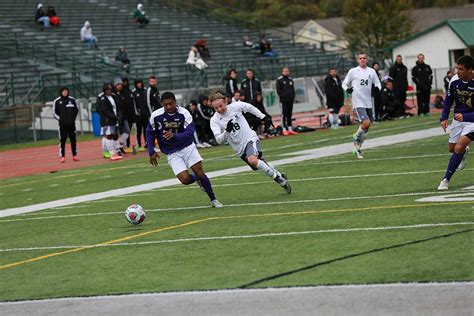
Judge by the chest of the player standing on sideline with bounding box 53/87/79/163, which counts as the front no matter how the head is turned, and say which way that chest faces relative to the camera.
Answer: toward the camera

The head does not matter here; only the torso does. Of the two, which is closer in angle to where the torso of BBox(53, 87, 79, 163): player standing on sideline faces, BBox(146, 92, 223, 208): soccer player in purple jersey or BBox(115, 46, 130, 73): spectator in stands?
the soccer player in purple jersey

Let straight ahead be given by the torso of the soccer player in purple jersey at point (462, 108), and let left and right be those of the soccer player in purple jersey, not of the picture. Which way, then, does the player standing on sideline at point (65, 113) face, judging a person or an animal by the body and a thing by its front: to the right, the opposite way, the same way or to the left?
to the left

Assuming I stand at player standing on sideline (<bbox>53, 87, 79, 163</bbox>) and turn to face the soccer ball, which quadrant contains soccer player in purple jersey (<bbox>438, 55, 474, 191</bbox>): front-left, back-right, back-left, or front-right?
front-left

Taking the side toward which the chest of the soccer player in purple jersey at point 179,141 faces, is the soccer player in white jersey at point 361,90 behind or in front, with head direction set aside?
behind

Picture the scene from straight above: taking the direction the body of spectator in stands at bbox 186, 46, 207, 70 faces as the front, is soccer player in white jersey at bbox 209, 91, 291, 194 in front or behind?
in front
